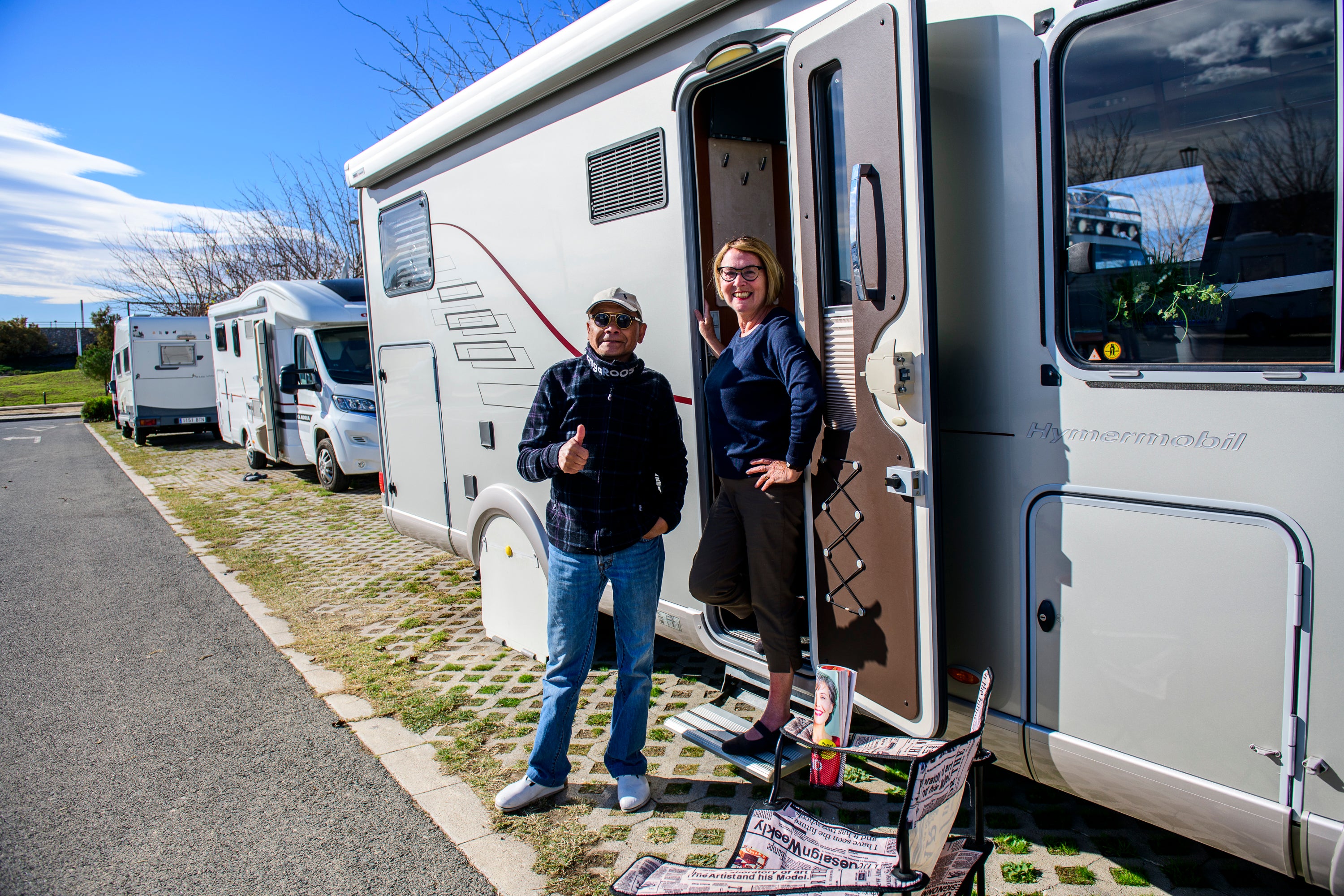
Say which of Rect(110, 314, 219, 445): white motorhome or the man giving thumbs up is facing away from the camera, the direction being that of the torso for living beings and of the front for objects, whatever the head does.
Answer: the white motorhome

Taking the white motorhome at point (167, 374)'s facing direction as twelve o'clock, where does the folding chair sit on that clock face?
The folding chair is roughly at 6 o'clock from the white motorhome.

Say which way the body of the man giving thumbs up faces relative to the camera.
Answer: toward the camera

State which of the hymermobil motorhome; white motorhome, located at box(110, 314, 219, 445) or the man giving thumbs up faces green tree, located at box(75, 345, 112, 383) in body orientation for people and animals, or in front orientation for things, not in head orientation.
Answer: the white motorhome

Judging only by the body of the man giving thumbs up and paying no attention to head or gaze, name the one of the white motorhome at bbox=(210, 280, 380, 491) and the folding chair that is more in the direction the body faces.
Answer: the folding chair

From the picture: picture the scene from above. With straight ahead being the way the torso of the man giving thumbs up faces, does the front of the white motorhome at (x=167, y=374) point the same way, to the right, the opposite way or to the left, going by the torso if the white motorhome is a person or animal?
the opposite way

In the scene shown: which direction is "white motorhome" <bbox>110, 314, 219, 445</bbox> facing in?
away from the camera

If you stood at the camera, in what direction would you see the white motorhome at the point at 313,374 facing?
facing the viewer and to the right of the viewer

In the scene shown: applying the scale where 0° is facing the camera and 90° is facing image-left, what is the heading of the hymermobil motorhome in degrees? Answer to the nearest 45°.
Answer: approximately 315°

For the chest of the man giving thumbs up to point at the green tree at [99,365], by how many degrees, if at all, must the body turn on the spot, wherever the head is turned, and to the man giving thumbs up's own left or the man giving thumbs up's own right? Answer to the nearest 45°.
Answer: approximately 135° to the man giving thumbs up's own right

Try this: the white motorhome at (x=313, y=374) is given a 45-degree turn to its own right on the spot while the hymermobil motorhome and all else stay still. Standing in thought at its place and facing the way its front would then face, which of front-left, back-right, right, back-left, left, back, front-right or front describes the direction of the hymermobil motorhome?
front
